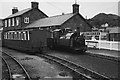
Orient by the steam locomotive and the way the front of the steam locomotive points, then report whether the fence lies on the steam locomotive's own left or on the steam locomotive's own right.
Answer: on the steam locomotive's own left

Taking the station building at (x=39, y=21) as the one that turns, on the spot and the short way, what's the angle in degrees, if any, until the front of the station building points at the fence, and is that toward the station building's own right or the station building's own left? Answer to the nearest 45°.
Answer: approximately 90° to the station building's own left

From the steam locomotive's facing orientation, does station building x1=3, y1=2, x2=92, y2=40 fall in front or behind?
behind

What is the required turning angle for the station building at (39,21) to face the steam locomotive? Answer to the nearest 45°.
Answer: approximately 45° to its left
